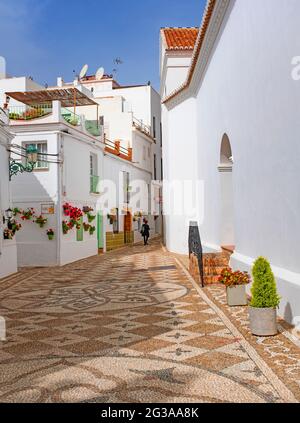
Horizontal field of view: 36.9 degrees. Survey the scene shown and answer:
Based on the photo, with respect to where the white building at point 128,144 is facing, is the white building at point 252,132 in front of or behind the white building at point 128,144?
in front

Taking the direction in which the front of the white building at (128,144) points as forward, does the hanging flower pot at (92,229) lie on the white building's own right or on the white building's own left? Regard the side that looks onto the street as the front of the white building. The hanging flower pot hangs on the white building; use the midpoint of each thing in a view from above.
on the white building's own right

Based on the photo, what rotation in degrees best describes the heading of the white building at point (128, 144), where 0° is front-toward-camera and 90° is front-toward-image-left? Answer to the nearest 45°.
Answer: approximately 315°

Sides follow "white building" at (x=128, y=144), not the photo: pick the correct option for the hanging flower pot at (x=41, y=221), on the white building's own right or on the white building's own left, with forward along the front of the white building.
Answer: on the white building's own right

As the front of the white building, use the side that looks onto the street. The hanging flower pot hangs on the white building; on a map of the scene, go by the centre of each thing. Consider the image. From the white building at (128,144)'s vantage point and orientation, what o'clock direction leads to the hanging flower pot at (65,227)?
The hanging flower pot is roughly at 2 o'clock from the white building.

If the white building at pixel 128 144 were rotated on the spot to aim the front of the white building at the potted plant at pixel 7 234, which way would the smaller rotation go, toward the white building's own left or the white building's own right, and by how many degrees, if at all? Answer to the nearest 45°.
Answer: approximately 45° to the white building's own right

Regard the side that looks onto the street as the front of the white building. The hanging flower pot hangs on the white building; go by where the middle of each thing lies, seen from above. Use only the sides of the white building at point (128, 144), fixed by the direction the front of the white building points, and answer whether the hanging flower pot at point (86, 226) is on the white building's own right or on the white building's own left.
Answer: on the white building's own right
